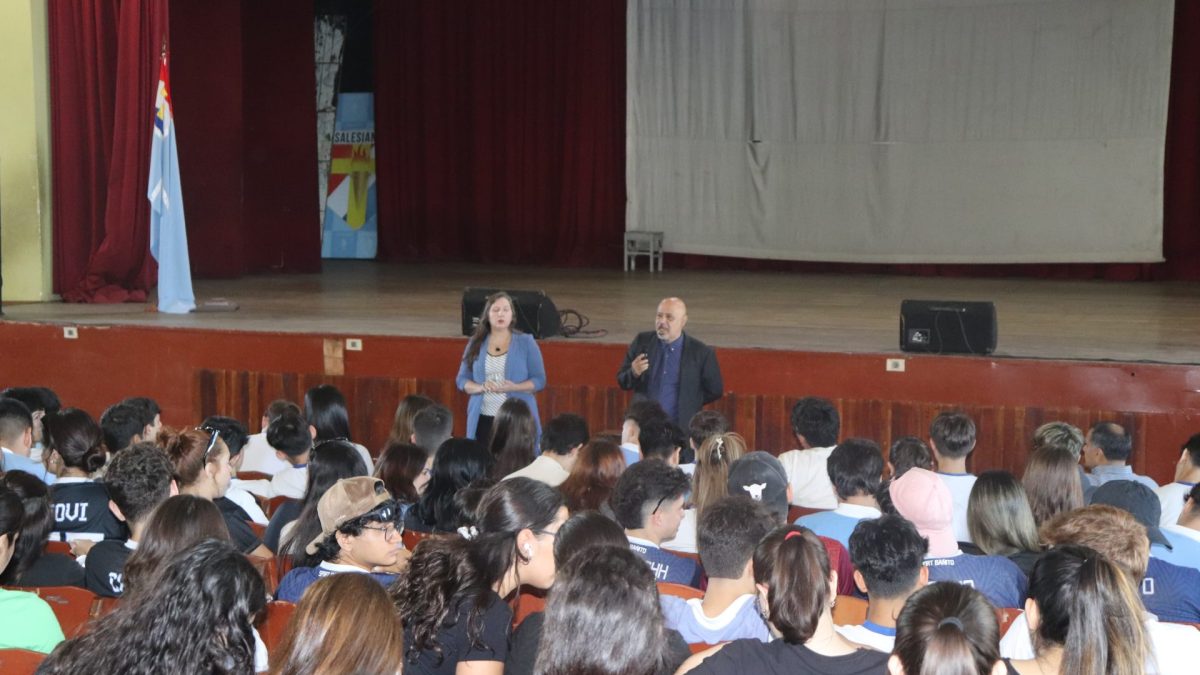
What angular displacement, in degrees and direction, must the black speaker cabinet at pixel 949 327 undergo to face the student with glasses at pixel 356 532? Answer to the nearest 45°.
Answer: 0° — it already faces them

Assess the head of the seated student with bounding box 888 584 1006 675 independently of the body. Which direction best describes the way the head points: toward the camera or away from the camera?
away from the camera

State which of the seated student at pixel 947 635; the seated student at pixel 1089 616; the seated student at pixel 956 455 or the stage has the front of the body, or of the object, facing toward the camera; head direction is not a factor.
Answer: the stage

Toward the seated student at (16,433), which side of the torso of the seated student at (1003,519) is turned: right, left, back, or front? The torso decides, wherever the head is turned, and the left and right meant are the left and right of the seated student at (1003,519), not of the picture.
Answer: left

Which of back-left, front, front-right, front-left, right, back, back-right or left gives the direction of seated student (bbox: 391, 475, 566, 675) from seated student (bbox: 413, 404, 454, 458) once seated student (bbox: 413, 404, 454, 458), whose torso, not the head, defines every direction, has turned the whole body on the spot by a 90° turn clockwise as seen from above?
right

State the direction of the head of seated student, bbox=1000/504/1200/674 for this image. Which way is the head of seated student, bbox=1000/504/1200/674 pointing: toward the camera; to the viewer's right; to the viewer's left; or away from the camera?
away from the camera

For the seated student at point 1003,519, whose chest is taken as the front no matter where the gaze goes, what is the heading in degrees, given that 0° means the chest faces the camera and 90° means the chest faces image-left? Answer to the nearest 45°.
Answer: approximately 180°

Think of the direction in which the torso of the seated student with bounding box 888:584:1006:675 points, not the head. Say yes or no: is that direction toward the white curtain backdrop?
yes

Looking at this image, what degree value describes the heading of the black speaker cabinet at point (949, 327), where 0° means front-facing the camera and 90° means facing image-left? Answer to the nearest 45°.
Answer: approximately 0°

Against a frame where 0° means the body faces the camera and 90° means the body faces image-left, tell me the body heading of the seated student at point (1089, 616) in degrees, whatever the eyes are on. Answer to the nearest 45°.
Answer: approximately 135°

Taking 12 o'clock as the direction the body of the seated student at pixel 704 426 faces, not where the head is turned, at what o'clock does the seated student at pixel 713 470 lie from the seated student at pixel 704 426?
the seated student at pixel 713 470 is roughly at 6 o'clock from the seated student at pixel 704 426.

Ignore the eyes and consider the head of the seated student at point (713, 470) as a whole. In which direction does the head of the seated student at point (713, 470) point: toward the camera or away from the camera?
away from the camera

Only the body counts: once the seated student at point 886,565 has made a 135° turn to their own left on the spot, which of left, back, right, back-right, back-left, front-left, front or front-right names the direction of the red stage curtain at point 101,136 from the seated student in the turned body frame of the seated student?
right
